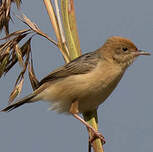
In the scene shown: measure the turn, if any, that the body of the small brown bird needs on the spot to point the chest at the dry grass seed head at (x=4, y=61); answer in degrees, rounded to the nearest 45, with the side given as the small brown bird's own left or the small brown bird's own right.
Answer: approximately 135° to the small brown bird's own right

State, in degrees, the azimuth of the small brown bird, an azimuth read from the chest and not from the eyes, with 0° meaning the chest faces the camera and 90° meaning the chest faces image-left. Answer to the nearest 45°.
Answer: approximately 270°

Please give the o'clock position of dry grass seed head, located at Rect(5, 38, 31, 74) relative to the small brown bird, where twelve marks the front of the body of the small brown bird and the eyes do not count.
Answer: The dry grass seed head is roughly at 5 o'clock from the small brown bird.

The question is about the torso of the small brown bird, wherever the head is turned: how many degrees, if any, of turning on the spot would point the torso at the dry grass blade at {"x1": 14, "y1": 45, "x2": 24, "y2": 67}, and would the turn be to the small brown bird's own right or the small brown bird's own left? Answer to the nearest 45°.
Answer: approximately 135° to the small brown bird's own right
